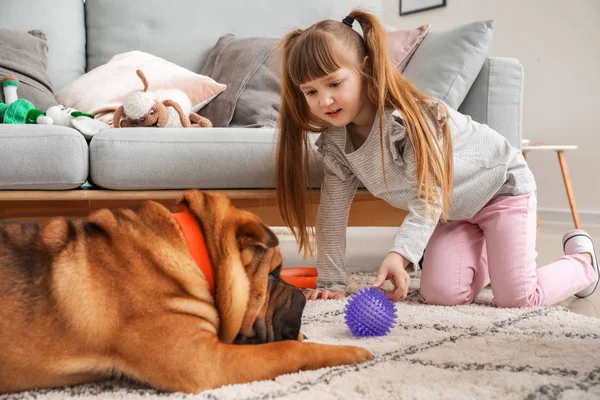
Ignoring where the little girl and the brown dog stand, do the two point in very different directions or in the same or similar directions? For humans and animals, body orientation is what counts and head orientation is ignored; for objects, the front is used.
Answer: very different directions

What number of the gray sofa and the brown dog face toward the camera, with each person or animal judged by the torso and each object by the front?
1

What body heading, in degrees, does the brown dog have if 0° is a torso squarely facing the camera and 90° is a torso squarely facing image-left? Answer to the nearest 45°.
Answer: approximately 270°

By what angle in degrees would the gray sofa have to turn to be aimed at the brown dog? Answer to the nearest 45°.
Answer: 0° — it already faces it

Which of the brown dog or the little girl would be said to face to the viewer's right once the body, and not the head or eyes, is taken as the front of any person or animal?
the brown dog

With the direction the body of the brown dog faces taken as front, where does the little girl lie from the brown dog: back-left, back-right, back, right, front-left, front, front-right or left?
front-left

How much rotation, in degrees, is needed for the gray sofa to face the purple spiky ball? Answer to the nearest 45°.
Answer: approximately 45° to its left

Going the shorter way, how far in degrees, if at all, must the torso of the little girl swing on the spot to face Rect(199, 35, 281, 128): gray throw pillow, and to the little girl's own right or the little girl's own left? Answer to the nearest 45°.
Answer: approximately 90° to the little girl's own right

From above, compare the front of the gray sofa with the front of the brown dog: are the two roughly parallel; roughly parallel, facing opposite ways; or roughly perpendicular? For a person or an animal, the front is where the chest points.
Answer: roughly perpendicular

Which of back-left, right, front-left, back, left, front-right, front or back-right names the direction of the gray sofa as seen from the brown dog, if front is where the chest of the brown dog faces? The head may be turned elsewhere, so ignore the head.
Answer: left
